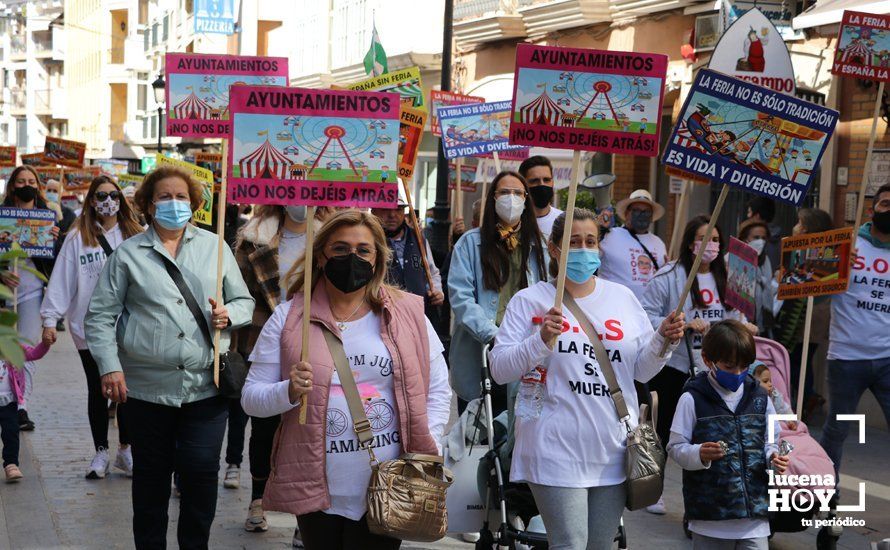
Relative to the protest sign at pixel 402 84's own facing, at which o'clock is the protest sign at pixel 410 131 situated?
the protest sign at pixel 410 131 is roughly at 12 o'clock from the protest sign at pixel 402 84.

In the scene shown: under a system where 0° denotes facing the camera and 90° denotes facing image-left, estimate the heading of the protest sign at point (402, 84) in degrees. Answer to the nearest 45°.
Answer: approximately 0°

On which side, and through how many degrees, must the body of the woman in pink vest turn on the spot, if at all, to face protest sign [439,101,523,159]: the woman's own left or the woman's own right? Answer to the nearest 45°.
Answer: approximately 180°

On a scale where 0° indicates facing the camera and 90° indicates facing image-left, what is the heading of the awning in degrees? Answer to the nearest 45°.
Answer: approximately 45°

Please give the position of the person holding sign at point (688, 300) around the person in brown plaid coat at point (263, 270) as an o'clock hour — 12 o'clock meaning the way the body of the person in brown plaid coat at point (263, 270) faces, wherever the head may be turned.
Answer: the person holding sign at point (688, 300) is roughly at 9 o'clock from the person in brown plaid coat at point (263, 270).

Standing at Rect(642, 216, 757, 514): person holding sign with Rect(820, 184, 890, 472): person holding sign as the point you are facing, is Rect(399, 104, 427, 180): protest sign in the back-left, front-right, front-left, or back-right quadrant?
back-left

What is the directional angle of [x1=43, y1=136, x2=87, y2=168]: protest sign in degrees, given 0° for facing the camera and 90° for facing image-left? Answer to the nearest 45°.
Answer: approximately 0°

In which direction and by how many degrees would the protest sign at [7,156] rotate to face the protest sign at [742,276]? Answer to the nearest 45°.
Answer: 0° — it already faces it

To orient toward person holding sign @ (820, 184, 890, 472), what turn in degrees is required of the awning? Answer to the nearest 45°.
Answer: approximately 45° to its left
